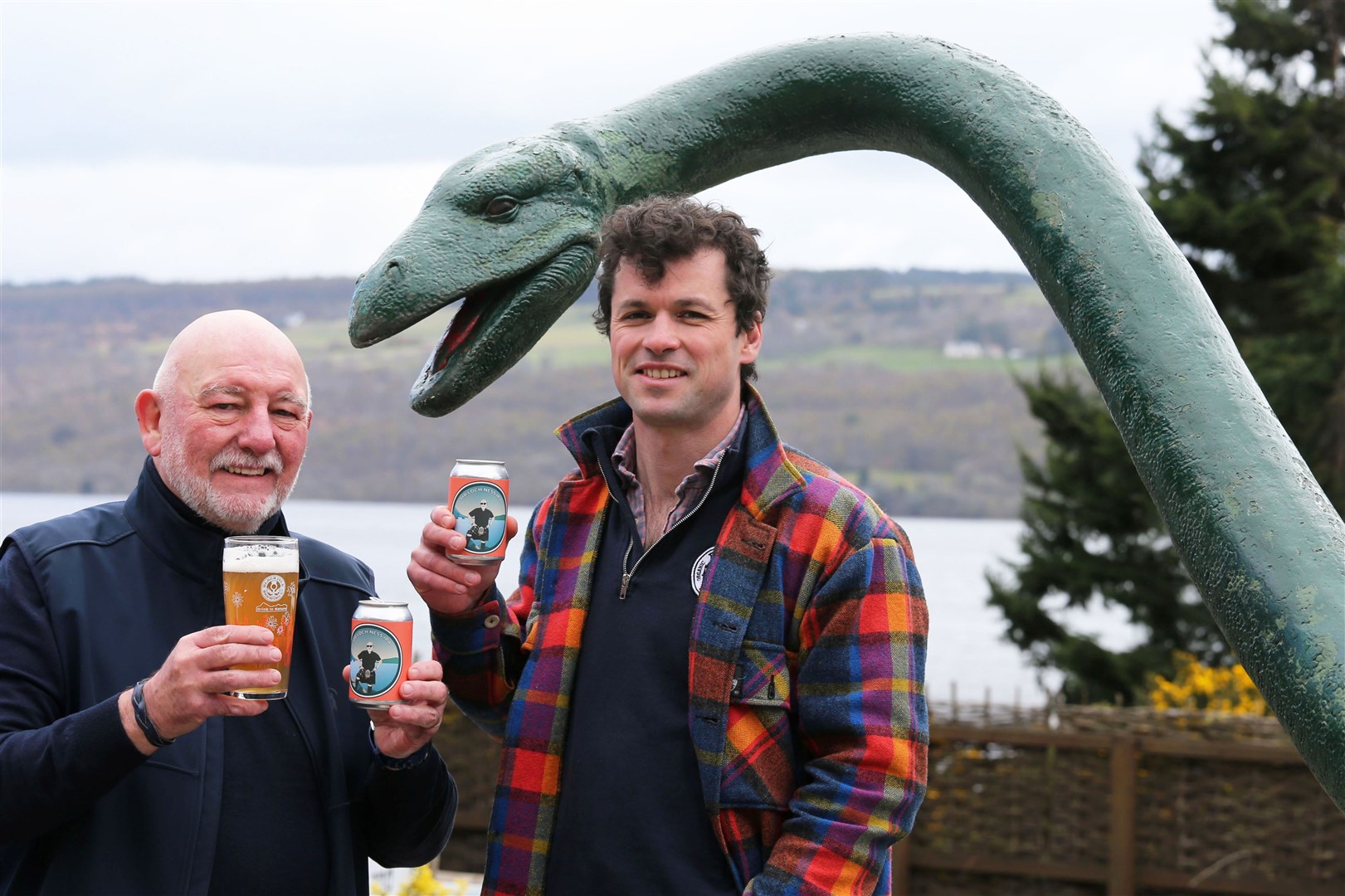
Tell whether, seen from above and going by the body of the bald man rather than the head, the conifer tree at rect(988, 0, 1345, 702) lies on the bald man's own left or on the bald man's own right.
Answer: on the bald man's own left

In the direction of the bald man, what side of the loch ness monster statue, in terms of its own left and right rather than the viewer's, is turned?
front

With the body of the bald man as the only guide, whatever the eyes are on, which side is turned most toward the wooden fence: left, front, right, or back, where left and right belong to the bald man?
left

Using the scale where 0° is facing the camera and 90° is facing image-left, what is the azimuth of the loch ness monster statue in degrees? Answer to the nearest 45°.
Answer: approximately 90°

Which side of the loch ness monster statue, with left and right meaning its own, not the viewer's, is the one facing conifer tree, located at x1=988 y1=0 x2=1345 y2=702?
right

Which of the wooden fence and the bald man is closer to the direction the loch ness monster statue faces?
the bald man

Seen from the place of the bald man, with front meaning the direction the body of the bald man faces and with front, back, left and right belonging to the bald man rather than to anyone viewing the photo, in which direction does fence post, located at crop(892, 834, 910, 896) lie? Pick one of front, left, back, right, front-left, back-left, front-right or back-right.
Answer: left

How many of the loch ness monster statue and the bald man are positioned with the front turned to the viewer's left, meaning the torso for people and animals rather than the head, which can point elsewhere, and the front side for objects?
1

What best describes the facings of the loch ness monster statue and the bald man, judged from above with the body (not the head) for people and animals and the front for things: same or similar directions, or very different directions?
very different directions

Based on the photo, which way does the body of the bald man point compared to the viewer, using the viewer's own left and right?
facing the viewer and to the right of the viewer
